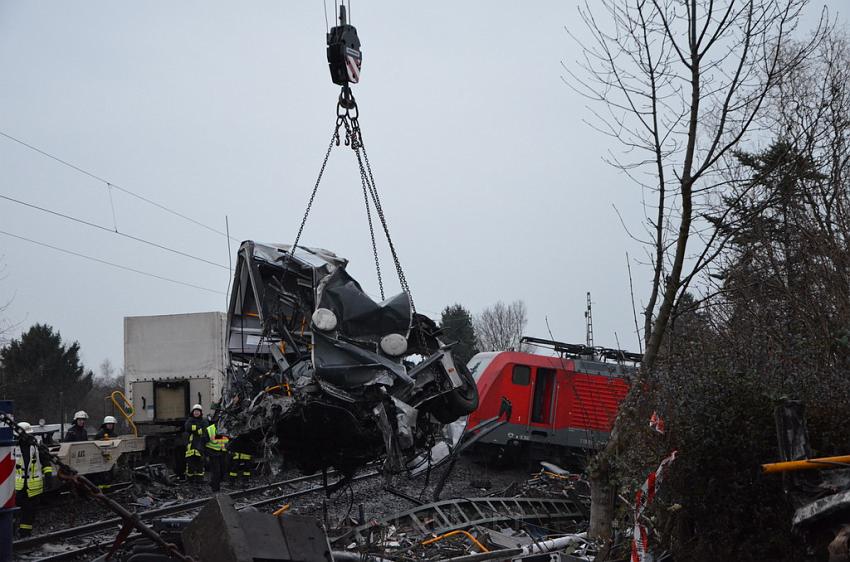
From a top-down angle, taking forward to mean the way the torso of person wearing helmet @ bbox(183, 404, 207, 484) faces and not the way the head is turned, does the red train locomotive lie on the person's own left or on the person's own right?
on the person's own left

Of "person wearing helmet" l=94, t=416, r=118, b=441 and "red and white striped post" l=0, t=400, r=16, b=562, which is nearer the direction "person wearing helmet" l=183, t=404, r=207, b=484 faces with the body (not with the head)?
the red and white striped post

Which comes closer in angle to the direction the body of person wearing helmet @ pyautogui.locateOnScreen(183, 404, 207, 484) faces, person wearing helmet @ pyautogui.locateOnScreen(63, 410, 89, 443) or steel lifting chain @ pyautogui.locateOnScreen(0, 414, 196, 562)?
the steel lifting chain

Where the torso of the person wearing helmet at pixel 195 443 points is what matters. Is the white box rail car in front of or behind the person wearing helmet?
behind
